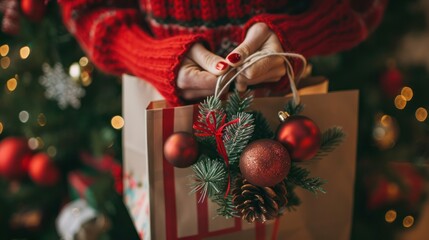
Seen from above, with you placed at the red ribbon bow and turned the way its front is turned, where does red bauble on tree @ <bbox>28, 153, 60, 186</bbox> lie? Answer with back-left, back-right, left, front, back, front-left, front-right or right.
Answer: back-right

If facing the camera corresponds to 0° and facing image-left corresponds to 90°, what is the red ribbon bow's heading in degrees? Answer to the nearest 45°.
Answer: approximately 0°

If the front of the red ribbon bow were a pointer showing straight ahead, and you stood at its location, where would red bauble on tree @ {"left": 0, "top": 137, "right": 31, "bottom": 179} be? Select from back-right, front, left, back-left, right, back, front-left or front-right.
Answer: back-right
